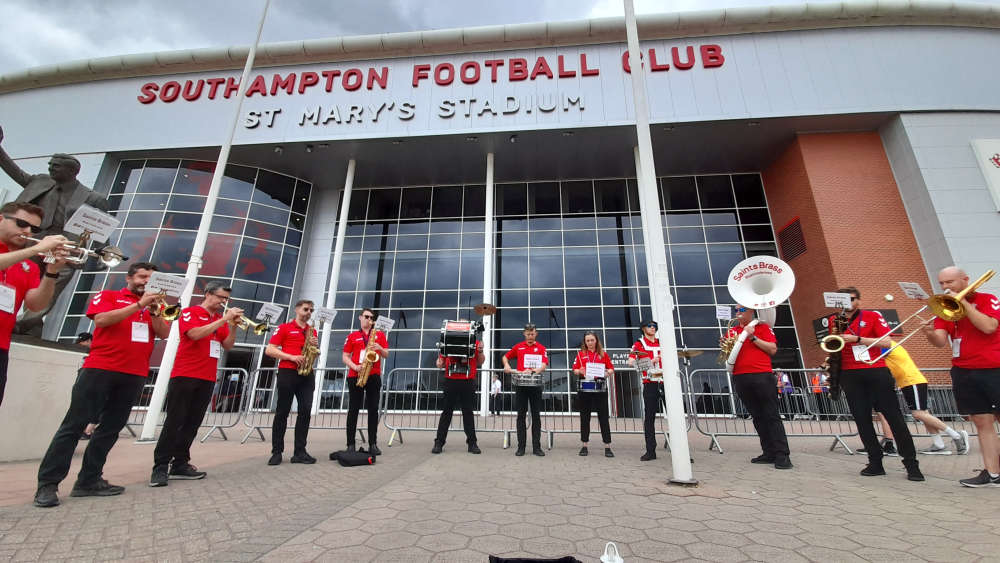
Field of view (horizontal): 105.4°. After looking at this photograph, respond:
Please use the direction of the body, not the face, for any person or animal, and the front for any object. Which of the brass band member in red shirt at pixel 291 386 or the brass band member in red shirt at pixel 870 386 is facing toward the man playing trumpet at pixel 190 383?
the brass band member in red shirt at pixel 870 386

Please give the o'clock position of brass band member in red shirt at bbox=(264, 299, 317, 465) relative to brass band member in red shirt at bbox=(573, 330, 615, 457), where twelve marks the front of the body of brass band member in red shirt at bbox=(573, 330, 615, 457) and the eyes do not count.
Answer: brass band member in red shirt at bbox=(264, 299, 317, 465) is roughly at 2 o'clock from brass band member in red shirt at bbox=(573, 330, 615, 457).

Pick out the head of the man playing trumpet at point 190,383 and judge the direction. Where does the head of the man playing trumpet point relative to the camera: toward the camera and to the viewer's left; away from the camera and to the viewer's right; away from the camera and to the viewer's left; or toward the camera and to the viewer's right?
toward the camera and to the viewer's right

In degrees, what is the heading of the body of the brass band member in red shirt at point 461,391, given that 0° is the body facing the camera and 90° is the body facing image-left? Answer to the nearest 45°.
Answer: approximately 0°

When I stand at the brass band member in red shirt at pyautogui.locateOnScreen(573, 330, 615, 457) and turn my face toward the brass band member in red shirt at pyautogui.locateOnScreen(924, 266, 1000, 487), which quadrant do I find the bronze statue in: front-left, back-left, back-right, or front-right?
back-right

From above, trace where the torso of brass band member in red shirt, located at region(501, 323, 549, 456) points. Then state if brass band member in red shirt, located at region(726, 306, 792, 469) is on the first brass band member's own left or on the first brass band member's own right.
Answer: on the first brass band member's own left

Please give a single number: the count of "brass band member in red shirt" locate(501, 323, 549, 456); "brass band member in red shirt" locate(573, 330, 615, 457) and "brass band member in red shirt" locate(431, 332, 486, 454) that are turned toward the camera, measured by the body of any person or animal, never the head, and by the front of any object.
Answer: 3

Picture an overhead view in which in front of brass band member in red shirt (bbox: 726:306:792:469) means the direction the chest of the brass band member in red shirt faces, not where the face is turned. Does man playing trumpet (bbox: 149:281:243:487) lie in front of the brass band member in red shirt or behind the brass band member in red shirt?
in front

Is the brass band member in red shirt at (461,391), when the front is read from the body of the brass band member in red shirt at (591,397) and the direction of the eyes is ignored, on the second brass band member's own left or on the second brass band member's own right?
on the second brass band member's own right

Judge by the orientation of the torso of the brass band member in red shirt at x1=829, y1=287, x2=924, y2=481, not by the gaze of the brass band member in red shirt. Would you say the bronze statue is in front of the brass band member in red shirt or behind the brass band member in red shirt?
in front

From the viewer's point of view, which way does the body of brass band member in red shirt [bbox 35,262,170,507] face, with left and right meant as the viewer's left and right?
facing the viewer and to the right of the viewer

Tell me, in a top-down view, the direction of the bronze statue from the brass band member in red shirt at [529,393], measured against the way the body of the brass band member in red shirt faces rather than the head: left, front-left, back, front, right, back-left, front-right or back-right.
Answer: right
